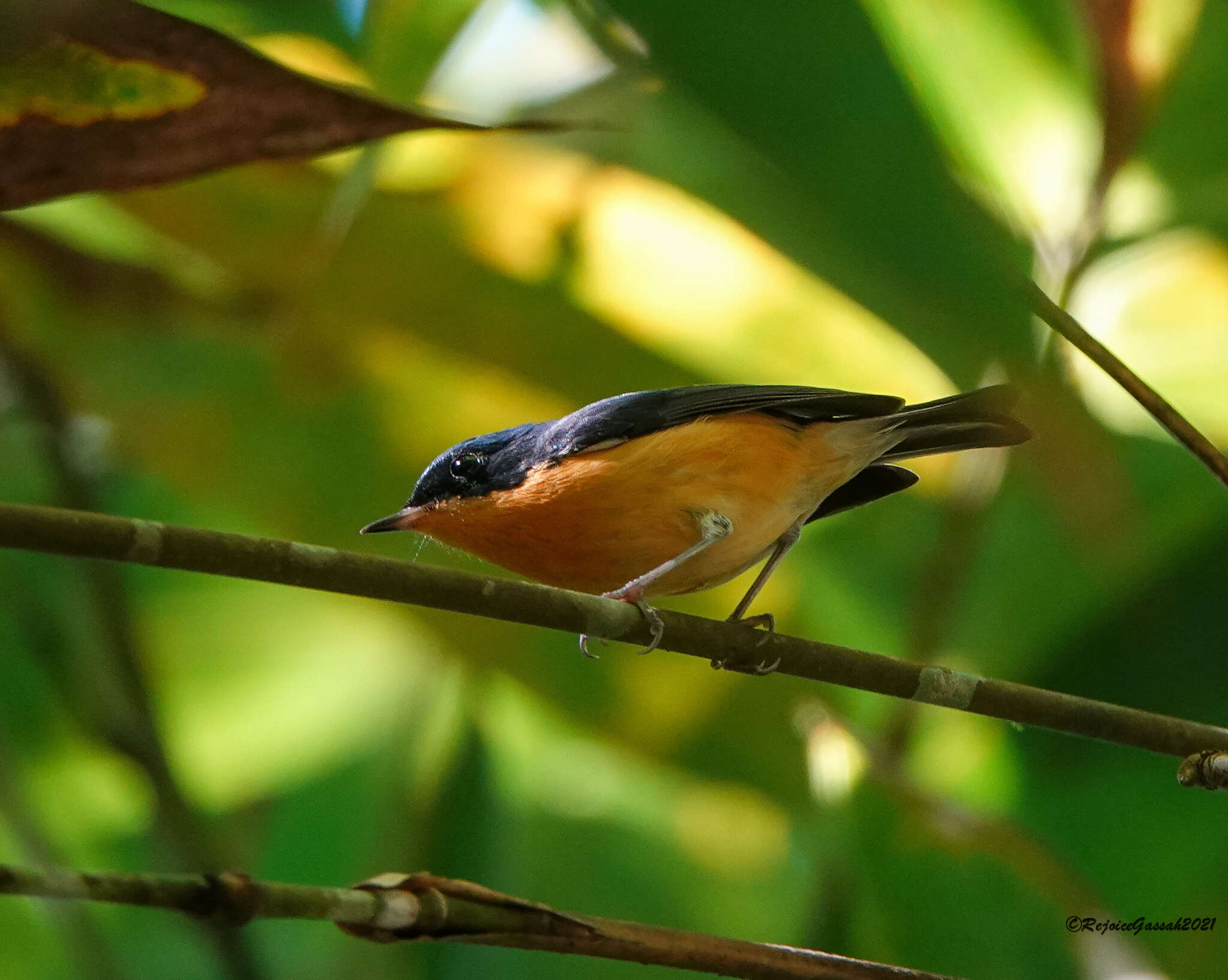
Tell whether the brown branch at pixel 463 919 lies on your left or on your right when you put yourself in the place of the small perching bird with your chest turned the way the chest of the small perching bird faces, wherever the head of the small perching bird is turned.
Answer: on your left

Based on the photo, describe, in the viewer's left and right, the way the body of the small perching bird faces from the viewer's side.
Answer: facing to the left of the viewer
